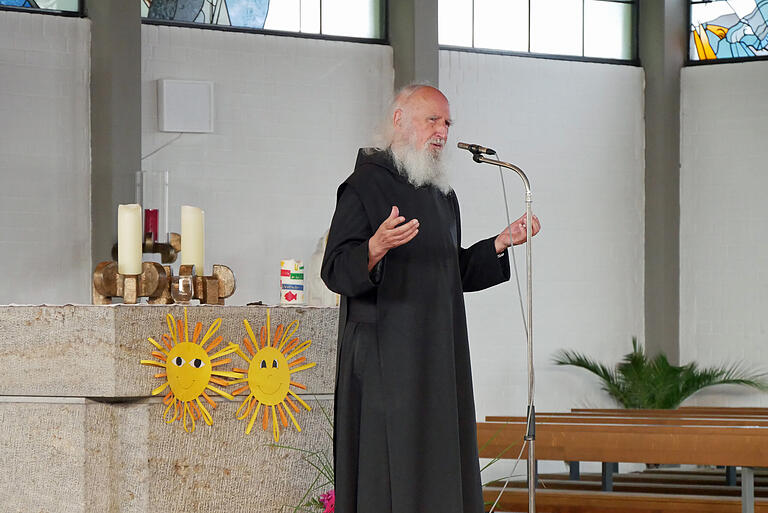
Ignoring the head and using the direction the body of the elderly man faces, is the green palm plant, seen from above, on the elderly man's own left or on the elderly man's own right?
on the elderly man's own left

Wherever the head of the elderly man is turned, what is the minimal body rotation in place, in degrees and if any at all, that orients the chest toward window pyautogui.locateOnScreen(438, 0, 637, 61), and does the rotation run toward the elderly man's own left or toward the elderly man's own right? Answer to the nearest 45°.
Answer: approximately 135° to the elderly man's own left

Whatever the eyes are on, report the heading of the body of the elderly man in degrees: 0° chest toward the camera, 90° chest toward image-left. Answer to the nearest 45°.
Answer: approximately 315°

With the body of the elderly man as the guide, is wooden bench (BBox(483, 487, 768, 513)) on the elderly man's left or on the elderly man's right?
on the elderly man's left

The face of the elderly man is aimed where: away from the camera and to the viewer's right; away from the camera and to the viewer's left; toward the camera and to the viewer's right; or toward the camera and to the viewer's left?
toward the camera and to the viewer's right

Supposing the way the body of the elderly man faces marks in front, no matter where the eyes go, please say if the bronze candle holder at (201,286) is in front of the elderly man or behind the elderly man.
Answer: behind

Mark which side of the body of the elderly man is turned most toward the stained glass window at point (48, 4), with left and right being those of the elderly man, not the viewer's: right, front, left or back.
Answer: back

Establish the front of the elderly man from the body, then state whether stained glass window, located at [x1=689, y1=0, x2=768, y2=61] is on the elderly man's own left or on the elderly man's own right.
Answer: on the elderly man's own left

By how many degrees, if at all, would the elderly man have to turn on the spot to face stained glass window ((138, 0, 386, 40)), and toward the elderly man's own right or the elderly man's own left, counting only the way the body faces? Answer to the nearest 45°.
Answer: approximately 135° to the elderly man's own left

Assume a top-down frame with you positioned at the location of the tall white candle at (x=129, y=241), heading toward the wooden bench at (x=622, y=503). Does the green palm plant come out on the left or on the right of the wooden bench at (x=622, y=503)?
left

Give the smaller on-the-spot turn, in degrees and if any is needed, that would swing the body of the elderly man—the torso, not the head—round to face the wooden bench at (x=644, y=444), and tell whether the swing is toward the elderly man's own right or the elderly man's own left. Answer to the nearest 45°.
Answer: approximately 90° to the elderly man's own left
